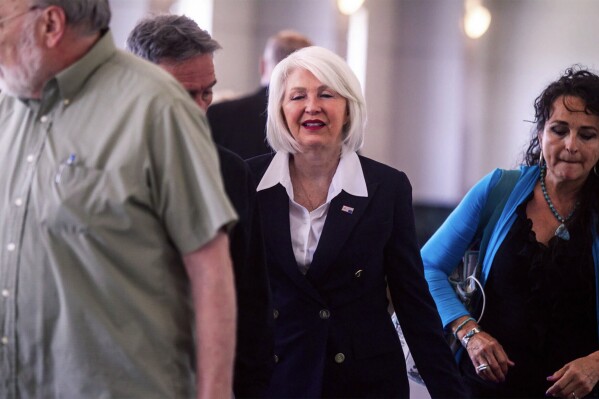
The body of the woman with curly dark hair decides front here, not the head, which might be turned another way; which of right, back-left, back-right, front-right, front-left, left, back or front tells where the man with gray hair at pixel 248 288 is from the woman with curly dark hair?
front-right

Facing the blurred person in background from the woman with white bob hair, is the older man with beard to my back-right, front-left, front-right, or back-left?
back-left

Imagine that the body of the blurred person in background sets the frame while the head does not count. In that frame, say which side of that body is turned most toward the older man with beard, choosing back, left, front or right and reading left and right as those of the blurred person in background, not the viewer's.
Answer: back

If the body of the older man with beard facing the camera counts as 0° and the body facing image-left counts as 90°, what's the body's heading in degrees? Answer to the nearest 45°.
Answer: approximately 45°

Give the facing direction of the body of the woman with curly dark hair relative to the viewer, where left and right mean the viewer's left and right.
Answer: facing the viewer

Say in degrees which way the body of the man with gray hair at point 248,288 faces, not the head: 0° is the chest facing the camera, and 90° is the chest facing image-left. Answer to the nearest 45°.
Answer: approximately 315°

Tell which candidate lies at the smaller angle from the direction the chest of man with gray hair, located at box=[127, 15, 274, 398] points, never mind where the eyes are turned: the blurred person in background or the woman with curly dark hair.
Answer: the woman with curly dark hair

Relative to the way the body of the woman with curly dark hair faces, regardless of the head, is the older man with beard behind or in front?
in front

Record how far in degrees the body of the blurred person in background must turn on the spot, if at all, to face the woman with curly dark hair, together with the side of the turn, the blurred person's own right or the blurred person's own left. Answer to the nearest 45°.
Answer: approximately 135° to the blurred person's own right

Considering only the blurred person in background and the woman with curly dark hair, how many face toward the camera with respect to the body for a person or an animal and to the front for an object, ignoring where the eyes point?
1
